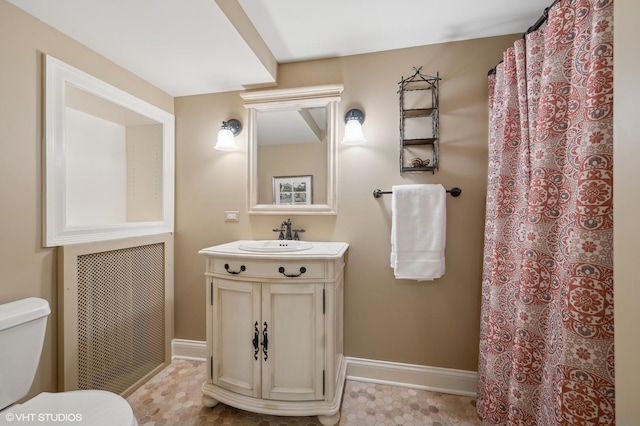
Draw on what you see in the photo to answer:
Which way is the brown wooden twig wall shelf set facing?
toward the camera

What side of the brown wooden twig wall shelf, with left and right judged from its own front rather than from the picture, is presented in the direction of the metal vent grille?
right

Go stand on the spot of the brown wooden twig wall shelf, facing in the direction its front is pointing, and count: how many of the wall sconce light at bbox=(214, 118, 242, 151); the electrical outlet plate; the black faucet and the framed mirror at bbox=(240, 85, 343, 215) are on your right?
4

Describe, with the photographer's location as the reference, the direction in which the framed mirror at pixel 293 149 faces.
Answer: facing the viewer

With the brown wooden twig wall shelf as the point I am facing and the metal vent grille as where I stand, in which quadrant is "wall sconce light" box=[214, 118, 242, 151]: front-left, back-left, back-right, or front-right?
front-left

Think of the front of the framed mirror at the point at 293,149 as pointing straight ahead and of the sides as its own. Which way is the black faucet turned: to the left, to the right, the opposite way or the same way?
the same way

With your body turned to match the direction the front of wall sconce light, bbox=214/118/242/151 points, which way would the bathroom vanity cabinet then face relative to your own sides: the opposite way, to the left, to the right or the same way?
the same way

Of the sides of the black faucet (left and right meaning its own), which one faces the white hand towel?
left

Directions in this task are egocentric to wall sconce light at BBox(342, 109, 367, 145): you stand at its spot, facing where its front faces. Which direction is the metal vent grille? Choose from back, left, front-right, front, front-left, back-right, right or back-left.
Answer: right

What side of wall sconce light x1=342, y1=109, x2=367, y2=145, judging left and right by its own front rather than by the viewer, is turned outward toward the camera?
front

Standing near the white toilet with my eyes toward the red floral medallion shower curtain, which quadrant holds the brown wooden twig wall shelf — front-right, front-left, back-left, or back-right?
front-left
